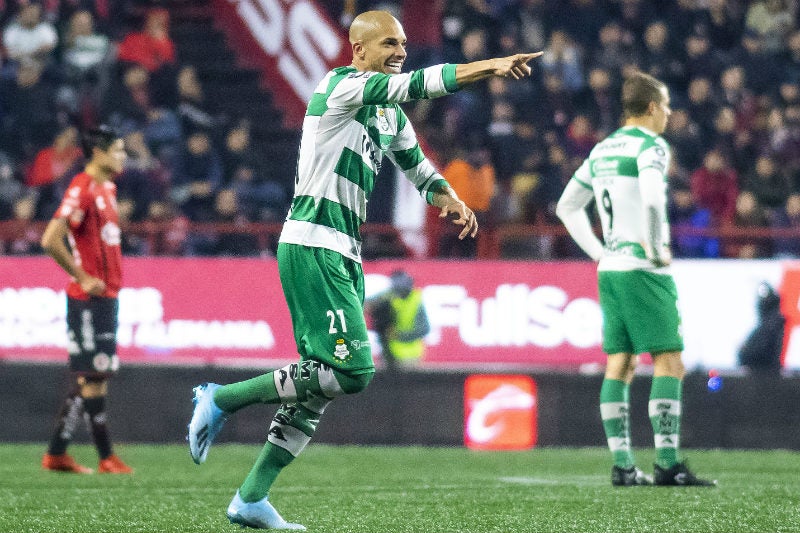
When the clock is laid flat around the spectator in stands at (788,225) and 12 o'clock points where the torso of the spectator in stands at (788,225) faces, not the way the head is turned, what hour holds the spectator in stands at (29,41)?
the spectator in stands at (29,41) is roughly at 3 o'clock from the spectator in stands at (788,225).

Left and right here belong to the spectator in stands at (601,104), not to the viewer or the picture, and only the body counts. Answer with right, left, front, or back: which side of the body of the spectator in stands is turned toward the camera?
front

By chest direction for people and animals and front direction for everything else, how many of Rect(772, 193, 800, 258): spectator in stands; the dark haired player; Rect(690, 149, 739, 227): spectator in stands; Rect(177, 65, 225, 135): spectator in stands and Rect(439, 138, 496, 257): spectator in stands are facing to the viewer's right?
1

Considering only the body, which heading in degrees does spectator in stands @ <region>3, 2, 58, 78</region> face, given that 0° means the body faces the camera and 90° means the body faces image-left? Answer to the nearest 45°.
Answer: approximately 0°

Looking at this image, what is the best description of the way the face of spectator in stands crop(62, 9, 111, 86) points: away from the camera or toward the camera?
toward the camera

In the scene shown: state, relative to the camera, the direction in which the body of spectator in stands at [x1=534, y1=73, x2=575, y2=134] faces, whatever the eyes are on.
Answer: toward the camera

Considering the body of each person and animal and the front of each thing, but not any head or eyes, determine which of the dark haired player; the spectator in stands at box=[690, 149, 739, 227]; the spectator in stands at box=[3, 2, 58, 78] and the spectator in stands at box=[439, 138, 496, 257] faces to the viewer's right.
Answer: the dark haired player

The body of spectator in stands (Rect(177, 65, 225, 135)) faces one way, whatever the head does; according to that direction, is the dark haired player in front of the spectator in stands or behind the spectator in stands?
in front

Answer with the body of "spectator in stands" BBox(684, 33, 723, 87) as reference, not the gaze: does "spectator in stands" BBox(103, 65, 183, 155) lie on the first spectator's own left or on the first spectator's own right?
on the first spectator's own right

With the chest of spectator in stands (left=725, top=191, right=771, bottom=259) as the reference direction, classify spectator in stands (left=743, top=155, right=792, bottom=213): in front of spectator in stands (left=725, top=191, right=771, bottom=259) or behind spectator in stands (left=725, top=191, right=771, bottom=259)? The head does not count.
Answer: behind

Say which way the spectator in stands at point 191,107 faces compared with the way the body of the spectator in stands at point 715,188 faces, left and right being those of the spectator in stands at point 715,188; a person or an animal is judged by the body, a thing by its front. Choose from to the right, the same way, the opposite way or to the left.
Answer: the same way

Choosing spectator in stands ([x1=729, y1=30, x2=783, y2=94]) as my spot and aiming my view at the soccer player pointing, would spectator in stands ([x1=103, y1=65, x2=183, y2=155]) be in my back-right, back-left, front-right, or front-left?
front-right

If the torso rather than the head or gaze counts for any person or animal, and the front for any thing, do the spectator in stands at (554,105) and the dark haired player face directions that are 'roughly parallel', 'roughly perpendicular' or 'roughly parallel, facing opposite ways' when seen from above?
roughly perpendicular

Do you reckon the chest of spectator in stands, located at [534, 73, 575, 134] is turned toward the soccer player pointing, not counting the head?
yes

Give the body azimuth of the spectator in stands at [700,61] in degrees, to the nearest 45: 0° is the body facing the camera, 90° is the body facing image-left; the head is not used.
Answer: approximately 0°

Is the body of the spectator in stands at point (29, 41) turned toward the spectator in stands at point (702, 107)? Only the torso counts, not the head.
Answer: no

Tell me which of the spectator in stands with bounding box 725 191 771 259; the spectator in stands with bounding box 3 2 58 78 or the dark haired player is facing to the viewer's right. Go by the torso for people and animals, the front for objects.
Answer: the dark haired player

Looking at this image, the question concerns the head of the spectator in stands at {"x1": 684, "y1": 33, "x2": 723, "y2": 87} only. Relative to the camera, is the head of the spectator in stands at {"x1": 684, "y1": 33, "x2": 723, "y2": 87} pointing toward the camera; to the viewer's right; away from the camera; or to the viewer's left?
toward the camera
